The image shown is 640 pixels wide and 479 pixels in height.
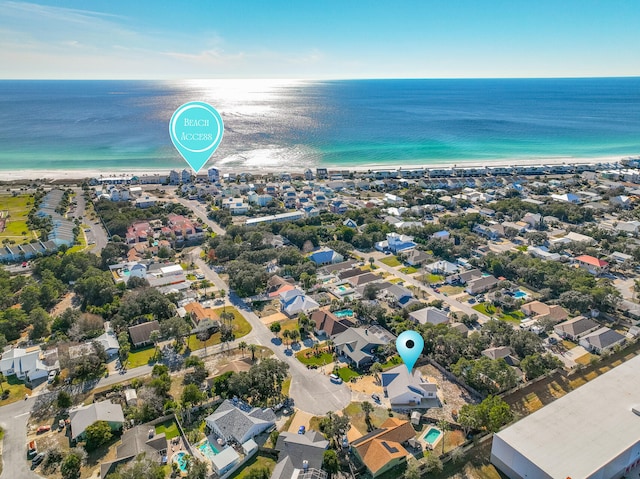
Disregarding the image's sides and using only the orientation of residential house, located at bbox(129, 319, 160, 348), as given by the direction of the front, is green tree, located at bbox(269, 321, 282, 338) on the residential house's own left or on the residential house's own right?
on the residential house's own left

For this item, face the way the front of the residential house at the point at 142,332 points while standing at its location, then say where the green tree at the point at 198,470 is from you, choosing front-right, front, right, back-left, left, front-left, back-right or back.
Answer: front

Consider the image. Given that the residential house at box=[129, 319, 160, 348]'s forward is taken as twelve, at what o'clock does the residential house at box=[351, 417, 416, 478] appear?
the residential house at box=[351, 417, 416, 478] is roughly at 11 o'clock from the residential house at box=[129, 319, 160, 348].

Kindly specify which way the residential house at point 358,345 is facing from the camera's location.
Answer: facing the viewer and to the left of the viewer

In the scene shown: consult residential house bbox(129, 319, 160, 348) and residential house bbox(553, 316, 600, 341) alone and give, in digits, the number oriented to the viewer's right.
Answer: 0

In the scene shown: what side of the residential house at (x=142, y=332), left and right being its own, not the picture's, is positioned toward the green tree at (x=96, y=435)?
front

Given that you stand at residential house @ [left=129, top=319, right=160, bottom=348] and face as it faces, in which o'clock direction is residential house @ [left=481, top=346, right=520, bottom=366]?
residential house @ [left=481, top=346, right=520, bottom=366] is roughly at 10 o'clock from residential house @ [left=129, top=319, right=160, bottom=348].

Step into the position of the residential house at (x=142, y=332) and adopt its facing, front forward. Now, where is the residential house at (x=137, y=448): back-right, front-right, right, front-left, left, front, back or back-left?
front

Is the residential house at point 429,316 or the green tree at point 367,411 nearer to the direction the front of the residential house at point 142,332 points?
the green tree

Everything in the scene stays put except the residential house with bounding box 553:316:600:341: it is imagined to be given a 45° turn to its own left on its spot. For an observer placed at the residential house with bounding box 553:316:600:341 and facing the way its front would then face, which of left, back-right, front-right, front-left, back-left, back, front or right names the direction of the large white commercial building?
front

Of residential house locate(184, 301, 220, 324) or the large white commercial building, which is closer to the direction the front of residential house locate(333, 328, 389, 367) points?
the residential house

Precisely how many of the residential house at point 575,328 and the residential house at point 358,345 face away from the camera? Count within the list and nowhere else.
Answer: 0

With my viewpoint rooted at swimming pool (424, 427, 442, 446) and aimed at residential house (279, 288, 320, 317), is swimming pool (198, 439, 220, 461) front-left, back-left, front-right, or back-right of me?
front-left

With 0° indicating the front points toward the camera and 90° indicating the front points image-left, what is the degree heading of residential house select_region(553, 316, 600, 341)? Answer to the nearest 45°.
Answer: approximately 45°

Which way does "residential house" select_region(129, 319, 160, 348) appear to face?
toward the camera
